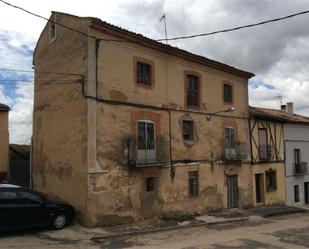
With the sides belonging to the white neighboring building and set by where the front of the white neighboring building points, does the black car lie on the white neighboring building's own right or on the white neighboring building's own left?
on the white neighboring building's own right

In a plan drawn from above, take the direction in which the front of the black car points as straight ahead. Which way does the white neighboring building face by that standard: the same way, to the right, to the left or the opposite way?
to the right

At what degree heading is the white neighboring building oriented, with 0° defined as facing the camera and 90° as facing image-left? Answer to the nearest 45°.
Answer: approximately 315°

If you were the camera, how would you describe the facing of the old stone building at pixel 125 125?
facing the viewer and to the right of the viewer

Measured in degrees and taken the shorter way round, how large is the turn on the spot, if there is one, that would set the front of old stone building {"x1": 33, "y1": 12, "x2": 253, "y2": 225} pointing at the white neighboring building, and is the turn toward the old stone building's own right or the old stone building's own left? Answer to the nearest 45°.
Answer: approximately 90° to the old stone building's own left

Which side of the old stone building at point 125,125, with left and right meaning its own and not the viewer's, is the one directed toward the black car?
right

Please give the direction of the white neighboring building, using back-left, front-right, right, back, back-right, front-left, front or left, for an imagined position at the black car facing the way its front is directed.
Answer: front-left
